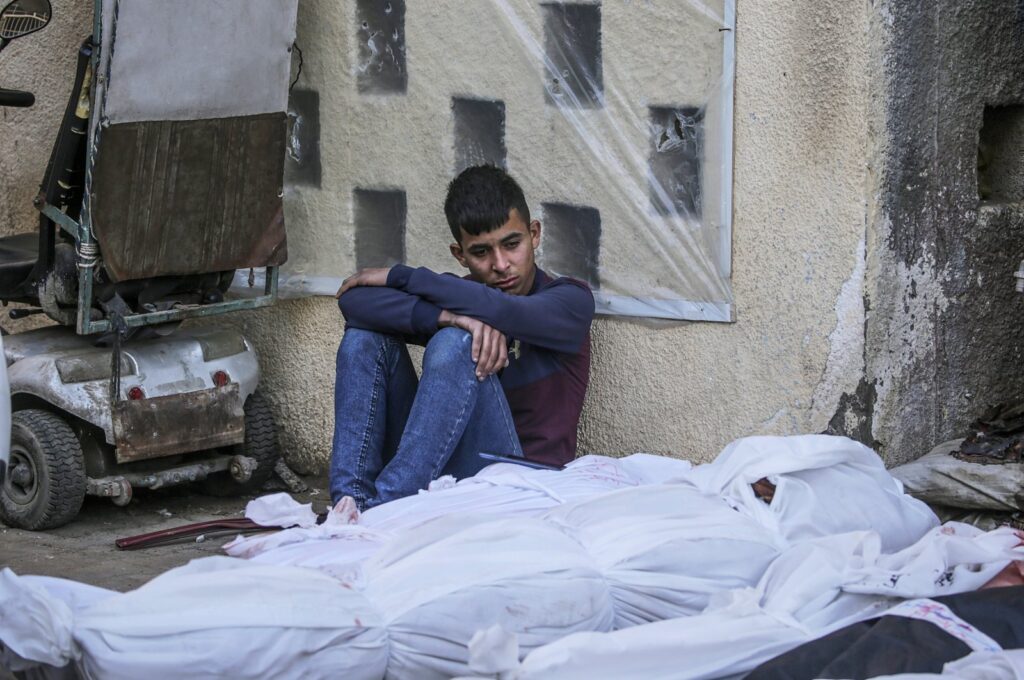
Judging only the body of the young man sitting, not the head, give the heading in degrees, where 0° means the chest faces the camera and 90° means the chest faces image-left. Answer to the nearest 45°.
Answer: approximately 45°
